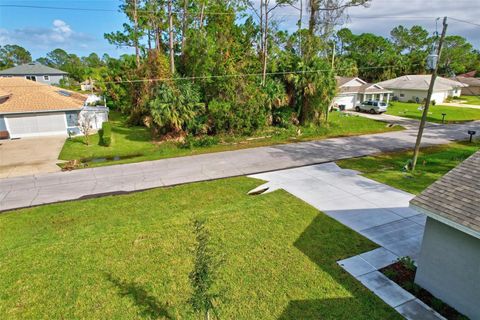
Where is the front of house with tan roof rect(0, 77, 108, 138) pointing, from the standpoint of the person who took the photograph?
facing the viewer

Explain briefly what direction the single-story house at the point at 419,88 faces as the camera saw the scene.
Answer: facing the viewer and to the right of the viewer

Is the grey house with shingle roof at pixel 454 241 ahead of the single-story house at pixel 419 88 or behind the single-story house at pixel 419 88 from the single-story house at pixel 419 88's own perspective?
ahead

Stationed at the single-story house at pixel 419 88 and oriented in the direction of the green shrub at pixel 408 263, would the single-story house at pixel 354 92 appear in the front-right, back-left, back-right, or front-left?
front-right

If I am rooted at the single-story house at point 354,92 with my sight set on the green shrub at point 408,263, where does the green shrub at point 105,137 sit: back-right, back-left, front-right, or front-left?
front-right

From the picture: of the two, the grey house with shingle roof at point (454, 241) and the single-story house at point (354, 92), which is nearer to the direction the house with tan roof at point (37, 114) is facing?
the grey house with shingle roof

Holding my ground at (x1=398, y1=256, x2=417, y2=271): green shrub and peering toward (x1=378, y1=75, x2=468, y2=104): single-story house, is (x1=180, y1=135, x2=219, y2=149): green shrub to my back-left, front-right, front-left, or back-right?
front-left

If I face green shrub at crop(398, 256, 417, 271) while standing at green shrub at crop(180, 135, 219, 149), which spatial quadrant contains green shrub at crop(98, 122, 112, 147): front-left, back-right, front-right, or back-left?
back-right

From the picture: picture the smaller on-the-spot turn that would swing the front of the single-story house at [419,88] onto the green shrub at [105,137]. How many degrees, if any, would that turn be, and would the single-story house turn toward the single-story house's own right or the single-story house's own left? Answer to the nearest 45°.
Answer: approximately 90° to the single-story house's own right

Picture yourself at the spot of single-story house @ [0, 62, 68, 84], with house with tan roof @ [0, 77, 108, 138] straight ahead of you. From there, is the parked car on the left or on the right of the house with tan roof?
left

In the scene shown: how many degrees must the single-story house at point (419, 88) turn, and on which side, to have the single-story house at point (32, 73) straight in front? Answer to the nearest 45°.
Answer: approximately 90° to its right

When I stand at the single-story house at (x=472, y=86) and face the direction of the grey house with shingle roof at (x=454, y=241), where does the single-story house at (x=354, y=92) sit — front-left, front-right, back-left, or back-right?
front-right

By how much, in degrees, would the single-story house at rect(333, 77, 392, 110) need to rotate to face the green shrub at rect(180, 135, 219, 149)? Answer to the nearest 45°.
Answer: approximately 90° to its right

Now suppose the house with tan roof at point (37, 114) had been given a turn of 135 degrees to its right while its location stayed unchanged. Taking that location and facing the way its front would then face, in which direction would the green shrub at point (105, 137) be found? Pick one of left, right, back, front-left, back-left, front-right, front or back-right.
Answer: back
